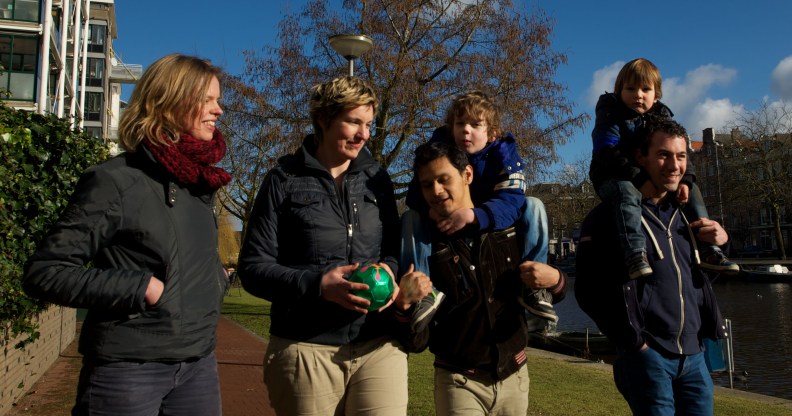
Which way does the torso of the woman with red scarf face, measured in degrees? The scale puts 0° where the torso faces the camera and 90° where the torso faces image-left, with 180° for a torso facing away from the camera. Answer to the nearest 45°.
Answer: approximately 315°

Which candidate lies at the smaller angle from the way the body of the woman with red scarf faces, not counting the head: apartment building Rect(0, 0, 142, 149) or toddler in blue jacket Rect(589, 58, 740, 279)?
the toddler in blue jacket

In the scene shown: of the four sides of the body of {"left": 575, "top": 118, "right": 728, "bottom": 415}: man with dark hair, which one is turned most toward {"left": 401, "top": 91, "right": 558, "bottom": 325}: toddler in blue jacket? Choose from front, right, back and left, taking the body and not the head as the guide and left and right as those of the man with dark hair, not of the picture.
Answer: right

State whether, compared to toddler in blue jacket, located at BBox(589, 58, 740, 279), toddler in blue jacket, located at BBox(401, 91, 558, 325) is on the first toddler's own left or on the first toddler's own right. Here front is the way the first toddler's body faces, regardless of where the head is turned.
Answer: on the first toddler's own right

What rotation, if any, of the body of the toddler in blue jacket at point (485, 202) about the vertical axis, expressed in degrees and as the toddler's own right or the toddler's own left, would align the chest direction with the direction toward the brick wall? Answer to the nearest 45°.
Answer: approximately 135° to the toddler's own right

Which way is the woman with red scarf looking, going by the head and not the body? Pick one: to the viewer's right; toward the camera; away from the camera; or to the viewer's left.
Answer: to the viewer's right

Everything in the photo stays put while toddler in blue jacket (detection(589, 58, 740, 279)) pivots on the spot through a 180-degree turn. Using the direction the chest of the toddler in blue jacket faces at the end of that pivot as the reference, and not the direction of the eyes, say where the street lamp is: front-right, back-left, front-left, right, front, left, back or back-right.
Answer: front

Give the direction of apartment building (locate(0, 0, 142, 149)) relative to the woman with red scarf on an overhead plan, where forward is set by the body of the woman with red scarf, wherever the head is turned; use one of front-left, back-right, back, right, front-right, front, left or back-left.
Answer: back-left

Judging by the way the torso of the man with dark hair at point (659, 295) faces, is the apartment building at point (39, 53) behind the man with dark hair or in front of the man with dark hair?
behind

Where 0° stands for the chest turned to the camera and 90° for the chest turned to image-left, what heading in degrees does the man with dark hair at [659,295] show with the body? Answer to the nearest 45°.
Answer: approximately 315°

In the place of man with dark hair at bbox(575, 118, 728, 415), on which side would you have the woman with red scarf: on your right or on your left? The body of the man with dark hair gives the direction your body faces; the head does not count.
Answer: on your right
